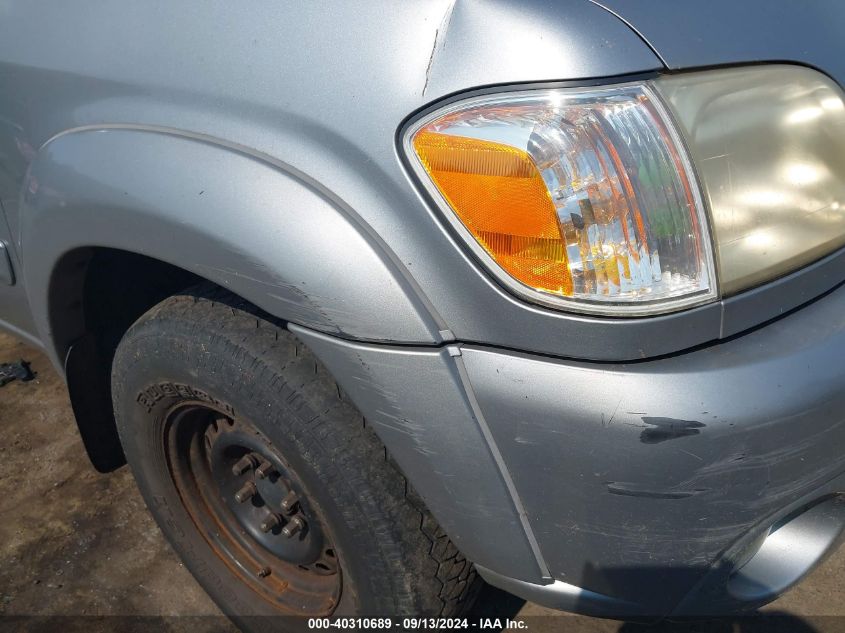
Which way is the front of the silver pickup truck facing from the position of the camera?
facing the viewer and to the right of the viewer
